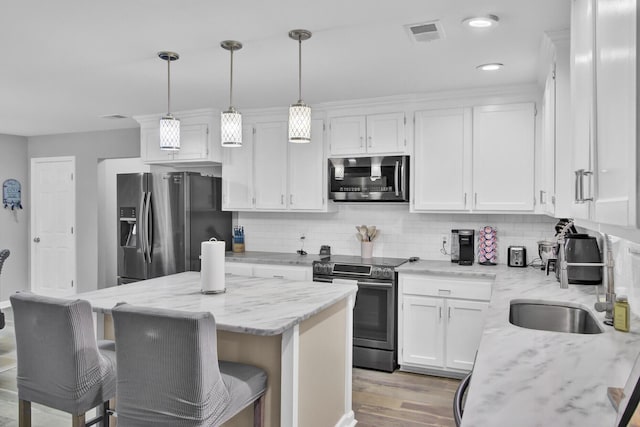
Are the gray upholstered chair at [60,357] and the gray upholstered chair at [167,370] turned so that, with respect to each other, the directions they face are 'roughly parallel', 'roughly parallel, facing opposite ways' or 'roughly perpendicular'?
roughly parallel

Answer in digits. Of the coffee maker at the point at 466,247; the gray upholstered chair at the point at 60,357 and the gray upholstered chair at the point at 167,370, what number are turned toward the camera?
1

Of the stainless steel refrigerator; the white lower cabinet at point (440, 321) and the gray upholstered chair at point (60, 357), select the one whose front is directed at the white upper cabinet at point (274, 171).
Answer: the gray upholstered chair

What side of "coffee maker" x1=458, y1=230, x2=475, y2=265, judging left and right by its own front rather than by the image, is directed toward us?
front

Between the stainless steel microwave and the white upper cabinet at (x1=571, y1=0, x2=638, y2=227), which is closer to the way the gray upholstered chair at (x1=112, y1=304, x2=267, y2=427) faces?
the stainless steel microwave

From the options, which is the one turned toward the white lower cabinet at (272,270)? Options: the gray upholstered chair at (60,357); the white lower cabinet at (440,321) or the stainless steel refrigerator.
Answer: the gray upholstered chair

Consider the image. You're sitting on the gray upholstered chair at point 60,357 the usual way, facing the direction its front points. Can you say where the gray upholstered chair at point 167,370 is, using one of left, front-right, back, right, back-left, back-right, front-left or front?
right

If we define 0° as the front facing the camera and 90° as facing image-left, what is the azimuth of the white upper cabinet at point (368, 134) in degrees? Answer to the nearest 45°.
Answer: approximately 0°

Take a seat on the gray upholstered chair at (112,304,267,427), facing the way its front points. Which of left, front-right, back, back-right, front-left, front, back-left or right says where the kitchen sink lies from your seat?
front-right

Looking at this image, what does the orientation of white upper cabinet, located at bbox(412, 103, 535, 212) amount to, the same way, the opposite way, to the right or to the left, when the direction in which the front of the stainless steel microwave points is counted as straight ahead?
the same way

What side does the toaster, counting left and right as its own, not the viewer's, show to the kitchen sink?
front

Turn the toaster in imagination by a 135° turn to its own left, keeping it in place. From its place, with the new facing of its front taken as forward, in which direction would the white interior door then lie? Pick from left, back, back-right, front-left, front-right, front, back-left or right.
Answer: back-left

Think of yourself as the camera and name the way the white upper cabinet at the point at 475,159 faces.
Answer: facing the viewer

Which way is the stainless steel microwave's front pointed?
toward the camera

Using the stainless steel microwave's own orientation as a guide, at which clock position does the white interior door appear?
The white interior door is roughly at 4 o'clock from the stainless steel microwave.

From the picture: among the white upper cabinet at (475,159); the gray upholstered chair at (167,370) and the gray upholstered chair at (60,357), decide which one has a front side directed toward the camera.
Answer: the white upper cabinet

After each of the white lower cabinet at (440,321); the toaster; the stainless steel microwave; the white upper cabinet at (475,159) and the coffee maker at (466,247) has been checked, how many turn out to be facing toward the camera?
5

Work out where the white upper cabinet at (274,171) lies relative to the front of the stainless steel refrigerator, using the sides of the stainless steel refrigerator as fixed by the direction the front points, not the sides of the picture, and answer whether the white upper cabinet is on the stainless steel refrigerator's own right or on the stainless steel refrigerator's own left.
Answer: on the stainless steel refrigerator's own left

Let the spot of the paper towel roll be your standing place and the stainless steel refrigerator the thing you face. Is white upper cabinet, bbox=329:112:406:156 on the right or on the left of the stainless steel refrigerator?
right

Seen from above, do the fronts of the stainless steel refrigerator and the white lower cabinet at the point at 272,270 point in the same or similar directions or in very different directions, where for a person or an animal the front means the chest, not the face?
same or similar directions
